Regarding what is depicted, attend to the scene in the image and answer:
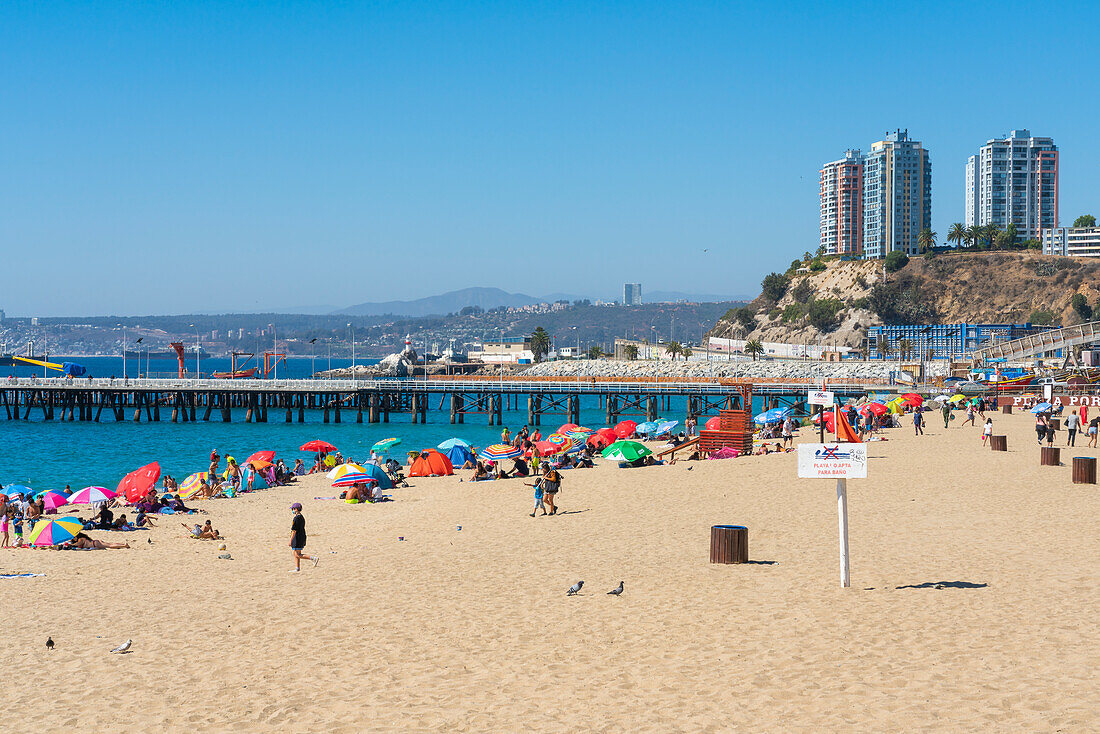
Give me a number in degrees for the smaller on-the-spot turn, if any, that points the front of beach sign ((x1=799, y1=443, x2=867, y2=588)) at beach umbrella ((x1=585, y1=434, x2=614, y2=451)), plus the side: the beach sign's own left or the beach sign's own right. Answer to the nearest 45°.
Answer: approximately 180°

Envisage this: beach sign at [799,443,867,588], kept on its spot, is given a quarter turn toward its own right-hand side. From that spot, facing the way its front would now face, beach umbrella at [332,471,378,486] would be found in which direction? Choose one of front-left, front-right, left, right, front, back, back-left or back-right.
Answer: front-right

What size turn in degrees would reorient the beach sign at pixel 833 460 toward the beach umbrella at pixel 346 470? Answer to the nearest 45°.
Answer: approximately 135° to its right

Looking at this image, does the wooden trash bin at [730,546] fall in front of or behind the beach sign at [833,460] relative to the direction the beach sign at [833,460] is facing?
behind

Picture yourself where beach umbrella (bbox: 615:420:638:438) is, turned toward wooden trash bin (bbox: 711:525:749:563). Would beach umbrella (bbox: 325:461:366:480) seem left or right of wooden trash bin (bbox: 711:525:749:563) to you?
right

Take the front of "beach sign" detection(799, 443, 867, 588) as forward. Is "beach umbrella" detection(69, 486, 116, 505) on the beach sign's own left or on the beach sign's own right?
on the beach sign's own right

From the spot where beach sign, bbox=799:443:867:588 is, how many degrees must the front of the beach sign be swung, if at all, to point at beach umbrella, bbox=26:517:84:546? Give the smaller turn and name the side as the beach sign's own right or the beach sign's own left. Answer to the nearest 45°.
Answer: approximately 90° to the beach sign's own right

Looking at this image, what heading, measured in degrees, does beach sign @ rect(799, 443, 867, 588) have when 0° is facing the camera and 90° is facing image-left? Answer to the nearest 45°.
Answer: approximately 0°

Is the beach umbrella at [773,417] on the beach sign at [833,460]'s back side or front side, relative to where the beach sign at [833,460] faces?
on the back side

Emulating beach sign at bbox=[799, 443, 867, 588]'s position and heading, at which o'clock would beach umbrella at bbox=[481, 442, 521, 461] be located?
The beach umbrella is roughly at 5 o'clock from the beach sign.

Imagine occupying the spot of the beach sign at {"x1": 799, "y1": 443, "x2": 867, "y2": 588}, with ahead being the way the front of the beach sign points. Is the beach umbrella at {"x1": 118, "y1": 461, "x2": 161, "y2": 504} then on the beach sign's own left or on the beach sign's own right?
on the beach sign's own right

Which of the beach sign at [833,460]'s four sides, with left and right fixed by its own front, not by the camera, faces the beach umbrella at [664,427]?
back

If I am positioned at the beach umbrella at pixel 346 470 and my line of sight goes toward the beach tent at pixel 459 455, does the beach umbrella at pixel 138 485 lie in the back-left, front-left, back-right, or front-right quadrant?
back-left
